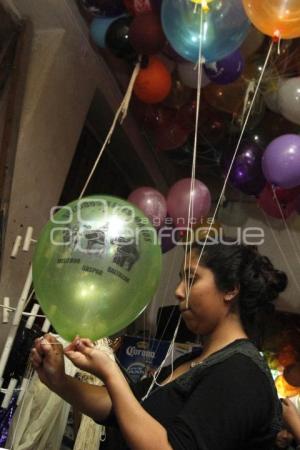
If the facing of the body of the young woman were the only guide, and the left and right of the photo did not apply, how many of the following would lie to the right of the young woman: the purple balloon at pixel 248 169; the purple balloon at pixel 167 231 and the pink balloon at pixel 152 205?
3

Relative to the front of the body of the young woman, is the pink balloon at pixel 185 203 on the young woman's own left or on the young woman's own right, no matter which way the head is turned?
on the young woman's own right

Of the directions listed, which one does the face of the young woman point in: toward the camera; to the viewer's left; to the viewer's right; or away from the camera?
to the viewer's left

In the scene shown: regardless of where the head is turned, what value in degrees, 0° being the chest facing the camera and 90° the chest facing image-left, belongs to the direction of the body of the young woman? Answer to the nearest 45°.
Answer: approximately 90°
